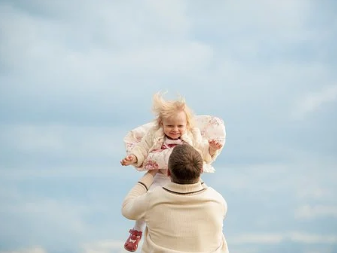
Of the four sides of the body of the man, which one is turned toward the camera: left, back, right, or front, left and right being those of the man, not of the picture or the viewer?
back

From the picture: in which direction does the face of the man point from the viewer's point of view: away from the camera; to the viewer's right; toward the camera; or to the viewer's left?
away from the camera
